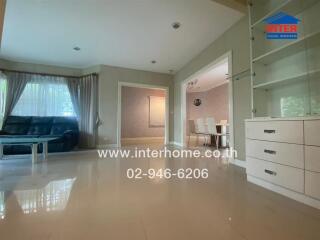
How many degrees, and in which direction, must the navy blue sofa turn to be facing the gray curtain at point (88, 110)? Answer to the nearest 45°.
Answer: approximately 90° to its left

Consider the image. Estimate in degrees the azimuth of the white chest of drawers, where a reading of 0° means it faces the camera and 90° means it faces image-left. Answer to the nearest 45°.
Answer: approximately 45°

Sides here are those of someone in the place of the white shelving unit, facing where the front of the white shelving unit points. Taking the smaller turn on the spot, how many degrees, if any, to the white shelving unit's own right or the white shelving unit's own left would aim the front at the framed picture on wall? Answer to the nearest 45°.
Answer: approximately 90° to the white shelving unit's own right

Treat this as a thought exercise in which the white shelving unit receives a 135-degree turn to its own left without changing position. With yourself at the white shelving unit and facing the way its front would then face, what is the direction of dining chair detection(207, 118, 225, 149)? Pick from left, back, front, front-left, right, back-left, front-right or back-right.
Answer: back-left

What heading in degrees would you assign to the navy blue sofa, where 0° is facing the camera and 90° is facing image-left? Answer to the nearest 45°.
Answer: approximately 0°

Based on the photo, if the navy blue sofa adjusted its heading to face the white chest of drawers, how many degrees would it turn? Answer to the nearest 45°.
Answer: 0° — it already faces it

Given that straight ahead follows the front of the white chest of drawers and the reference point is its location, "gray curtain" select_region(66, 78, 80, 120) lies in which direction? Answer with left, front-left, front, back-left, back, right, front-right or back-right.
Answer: front-right

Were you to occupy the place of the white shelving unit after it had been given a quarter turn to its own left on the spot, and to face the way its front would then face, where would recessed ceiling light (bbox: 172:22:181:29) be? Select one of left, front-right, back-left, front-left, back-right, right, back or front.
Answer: back-right

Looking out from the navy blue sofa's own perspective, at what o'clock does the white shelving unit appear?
The white shelving unit is roughly at 11 o'clock from the navy blue sofa.

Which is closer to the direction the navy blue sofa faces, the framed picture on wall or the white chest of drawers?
the white chest of drawers

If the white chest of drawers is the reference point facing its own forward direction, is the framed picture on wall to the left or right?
on its right
